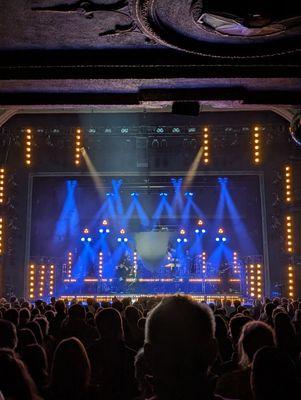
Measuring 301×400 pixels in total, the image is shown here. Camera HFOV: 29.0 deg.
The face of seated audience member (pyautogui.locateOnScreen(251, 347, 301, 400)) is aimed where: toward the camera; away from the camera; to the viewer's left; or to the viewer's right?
away from the camera

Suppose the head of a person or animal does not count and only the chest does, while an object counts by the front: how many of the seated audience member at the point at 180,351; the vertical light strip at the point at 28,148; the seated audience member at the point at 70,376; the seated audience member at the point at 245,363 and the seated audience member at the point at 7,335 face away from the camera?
4

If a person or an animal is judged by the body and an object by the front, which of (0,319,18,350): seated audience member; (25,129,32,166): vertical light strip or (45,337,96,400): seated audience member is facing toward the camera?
the vertical light strip

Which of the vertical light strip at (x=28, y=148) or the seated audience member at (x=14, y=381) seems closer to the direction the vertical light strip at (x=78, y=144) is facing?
the seated audience member

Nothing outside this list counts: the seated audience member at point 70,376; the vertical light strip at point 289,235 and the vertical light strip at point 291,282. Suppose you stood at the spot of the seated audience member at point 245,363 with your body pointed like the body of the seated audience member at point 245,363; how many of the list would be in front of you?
2

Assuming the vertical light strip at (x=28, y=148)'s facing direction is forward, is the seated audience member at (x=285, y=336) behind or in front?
in front

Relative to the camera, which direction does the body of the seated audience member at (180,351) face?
away from the camera

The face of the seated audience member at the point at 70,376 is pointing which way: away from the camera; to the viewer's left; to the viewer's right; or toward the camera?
away from the camera

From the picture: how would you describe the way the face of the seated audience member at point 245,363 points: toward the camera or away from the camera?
away from the camera

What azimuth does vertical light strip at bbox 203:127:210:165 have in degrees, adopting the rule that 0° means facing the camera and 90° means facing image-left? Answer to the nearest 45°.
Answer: approximately 0°

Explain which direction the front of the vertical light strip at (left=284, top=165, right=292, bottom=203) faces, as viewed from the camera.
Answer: facing the viewer

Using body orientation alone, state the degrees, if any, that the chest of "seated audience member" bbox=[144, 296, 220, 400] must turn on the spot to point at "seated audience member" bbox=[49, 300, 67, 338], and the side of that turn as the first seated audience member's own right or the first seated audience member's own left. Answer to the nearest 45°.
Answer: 0° — they already face them

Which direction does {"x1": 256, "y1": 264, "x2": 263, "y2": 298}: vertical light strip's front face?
toward the camera

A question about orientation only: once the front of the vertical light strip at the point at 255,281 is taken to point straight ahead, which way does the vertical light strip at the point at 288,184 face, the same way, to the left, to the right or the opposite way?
the same way

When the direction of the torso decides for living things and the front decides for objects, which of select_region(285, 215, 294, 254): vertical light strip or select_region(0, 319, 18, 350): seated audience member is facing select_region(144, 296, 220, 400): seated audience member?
the vertical light strip

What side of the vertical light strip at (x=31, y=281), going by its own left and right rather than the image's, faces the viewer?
front
